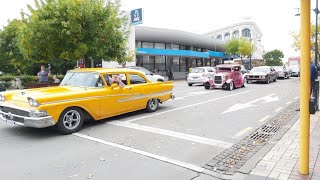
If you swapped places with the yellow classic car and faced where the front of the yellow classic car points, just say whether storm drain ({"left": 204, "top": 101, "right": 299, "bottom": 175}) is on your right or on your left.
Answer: on your left

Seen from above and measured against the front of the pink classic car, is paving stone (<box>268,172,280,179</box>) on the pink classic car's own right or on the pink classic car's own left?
on the pink classic car's own left

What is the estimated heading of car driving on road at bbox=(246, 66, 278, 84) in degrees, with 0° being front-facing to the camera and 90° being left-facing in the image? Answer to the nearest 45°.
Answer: approximately 45°

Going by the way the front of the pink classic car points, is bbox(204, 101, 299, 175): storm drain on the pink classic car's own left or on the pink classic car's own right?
on the pink classic car's own left
